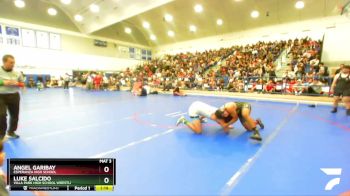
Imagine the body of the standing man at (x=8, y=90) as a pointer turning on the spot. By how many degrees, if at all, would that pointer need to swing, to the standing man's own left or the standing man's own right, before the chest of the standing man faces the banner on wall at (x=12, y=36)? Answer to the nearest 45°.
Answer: approximately 135° to the standing man's own left

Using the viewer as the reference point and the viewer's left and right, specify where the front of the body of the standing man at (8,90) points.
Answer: facing the viewer and to the right of the viewer

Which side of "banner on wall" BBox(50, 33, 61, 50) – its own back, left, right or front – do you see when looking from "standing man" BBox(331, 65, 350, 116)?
front

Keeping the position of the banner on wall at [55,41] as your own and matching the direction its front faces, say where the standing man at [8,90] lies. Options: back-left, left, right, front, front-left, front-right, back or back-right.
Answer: front-right

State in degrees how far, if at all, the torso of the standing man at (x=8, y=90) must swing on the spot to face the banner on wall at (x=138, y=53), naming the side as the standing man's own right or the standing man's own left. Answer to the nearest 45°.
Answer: approximately 90° to the standing man's own left

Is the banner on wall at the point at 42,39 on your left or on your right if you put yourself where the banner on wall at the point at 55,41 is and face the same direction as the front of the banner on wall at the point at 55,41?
on your right

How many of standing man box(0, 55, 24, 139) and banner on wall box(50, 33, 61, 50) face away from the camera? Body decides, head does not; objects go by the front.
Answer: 0

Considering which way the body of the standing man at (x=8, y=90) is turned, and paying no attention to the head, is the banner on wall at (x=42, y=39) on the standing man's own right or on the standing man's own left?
on the standing man's own left
